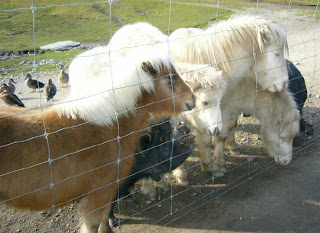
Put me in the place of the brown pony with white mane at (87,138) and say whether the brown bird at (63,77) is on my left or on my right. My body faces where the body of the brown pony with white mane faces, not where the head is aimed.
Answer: on my left

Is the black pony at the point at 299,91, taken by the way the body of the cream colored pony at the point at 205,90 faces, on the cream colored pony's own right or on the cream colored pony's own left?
on the cream colored pony's own left

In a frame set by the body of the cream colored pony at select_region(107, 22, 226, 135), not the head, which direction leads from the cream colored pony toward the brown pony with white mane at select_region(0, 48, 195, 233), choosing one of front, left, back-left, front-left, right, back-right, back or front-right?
right

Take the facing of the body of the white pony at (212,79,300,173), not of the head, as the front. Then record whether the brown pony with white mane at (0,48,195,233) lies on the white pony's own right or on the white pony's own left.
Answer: on the white pony's own right

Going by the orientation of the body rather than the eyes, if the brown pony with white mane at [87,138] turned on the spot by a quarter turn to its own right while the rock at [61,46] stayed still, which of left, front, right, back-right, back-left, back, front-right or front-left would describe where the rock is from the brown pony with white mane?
back

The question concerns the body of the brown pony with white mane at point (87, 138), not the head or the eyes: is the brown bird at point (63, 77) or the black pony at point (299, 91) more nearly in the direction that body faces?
the black pony

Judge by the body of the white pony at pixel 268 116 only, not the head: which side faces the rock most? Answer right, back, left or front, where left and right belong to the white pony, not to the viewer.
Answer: back

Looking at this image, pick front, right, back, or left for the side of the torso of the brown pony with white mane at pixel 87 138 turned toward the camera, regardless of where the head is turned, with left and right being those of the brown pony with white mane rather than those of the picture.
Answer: right

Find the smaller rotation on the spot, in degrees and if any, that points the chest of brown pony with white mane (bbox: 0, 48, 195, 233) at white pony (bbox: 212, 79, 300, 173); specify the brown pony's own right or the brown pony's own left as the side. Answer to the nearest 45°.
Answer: approximately 45° to the brown pony's own left

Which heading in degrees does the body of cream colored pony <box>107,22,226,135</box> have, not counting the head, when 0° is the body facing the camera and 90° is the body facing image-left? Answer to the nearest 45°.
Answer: approximately 315°

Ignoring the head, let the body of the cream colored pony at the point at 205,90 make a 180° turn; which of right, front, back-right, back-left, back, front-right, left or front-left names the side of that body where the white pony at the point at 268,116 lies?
right

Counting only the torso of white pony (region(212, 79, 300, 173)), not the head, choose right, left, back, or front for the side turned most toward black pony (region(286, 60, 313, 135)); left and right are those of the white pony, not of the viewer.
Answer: left
